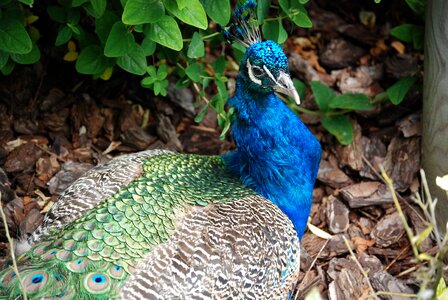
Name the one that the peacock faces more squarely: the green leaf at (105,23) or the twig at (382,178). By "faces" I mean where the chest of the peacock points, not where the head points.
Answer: the twig

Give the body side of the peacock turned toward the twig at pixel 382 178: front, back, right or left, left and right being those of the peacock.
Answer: front

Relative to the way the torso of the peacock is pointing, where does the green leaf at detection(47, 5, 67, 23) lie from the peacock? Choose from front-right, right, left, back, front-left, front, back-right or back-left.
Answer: left

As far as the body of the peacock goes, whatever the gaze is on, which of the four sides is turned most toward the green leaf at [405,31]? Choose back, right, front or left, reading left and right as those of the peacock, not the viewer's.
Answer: front

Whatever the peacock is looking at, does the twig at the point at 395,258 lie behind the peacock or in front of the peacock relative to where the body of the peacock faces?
in front

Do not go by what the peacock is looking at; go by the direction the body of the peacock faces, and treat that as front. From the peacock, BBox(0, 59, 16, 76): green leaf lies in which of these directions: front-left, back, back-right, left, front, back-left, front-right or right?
left

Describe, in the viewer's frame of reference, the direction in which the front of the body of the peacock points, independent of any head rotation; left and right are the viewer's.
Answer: facing away from the viewer and to the right of the viewer
